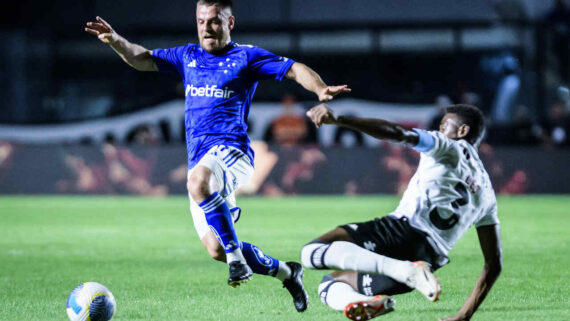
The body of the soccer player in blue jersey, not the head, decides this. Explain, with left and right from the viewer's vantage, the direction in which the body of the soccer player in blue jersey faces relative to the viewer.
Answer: facing the viewer and to the left of the viewer

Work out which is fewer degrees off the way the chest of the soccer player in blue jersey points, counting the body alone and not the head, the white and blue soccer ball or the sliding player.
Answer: the white and blue soccer ball

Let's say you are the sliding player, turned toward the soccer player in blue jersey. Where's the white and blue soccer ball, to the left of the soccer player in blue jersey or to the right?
left

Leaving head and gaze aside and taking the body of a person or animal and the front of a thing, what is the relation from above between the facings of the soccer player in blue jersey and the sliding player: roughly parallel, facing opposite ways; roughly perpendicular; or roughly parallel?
roughly perpendicular

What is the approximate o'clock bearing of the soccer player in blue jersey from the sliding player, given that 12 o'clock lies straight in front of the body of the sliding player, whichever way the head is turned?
The soccer player in blue jersey is roughly at 12 o'clock from the sliding player.

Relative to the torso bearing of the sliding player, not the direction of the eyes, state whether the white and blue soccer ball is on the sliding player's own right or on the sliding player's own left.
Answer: on the sliding player's own left

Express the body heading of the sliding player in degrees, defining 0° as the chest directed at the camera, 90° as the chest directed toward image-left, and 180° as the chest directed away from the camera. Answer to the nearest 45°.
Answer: approximately 135°

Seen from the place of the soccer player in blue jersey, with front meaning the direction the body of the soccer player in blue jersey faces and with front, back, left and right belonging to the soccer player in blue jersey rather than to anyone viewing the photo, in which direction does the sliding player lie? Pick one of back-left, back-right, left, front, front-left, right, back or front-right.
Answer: left

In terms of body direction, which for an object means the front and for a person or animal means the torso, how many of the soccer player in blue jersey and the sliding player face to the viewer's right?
0
